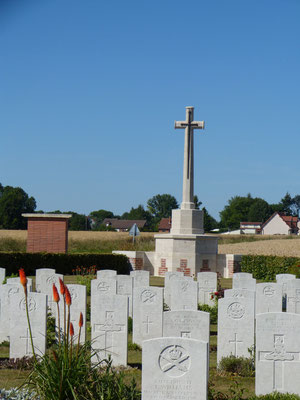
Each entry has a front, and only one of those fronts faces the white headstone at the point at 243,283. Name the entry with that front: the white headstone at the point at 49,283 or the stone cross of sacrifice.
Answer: the stone cross of sacrifice

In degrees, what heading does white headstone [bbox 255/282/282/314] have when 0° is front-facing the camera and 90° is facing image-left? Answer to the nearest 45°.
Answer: approximately 0°

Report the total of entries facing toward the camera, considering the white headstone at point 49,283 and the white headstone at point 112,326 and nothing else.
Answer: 2

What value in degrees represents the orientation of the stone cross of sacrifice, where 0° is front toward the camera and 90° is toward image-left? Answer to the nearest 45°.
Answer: approximately 0°

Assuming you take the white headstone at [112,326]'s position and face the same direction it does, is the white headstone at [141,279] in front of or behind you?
behind

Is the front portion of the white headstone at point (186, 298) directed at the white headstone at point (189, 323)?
yes

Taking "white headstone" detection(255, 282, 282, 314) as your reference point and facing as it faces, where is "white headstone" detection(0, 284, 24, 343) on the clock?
"white headstone" detection(0, 284, 24, 343) is roughly at 2 o'clock from "white headstone" detection(255, 282, 282, 314).

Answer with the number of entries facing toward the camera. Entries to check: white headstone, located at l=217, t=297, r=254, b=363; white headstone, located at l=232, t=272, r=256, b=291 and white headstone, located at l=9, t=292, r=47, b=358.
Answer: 3

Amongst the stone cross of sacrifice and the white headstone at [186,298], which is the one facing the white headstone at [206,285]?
the stone cross of sacrifice

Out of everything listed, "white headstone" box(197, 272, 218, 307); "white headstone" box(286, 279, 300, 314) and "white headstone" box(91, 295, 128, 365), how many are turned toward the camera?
3

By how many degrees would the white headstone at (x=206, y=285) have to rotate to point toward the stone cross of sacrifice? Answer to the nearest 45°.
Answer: approximately 180°

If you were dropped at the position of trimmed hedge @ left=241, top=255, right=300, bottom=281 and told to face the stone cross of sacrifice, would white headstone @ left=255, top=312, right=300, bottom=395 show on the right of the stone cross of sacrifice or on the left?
left
